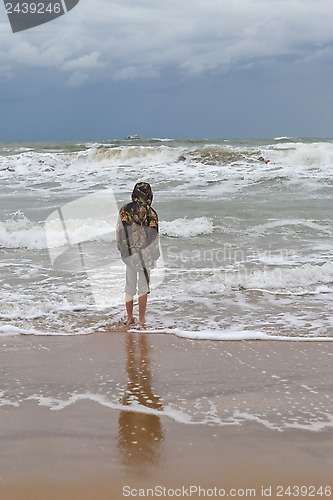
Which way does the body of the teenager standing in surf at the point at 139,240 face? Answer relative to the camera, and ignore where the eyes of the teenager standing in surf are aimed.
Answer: away from the camera
